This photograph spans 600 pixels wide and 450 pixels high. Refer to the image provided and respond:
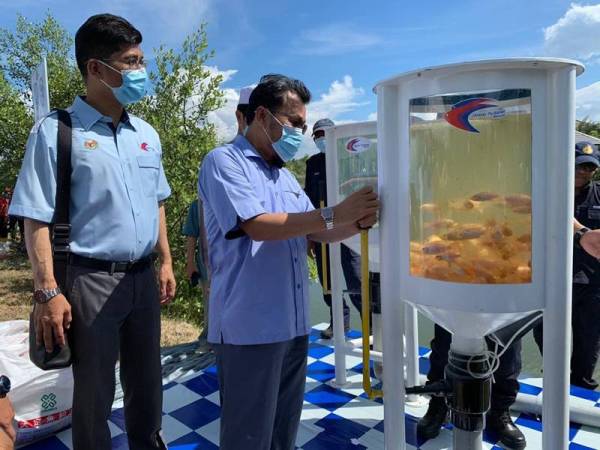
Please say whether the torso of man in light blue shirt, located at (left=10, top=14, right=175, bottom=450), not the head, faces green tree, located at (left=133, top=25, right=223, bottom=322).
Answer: no

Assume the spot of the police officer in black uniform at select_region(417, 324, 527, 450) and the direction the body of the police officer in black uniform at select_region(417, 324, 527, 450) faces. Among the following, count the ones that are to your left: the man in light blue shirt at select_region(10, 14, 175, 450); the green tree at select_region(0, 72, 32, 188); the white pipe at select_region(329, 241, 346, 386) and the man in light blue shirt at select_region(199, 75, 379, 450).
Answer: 0

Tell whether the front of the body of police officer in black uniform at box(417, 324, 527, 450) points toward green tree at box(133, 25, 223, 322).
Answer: no

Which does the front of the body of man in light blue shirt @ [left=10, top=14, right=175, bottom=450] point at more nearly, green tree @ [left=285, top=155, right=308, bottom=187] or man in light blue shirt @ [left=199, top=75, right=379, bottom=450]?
the man in light blue shirt

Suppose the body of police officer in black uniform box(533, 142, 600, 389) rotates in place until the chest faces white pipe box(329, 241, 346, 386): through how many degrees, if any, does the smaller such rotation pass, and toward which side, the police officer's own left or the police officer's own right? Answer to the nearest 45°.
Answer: approximately 45° to the police officer's own right

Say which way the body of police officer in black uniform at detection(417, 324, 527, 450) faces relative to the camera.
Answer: toward the camera

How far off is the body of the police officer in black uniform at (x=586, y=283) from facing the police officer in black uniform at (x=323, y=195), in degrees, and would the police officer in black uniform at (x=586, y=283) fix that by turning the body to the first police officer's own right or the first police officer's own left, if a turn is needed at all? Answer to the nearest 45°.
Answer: approximately 90° to the first police officer's own right

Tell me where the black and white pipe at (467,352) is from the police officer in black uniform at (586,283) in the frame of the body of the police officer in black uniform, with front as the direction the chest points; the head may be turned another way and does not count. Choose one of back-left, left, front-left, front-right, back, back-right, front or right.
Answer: front

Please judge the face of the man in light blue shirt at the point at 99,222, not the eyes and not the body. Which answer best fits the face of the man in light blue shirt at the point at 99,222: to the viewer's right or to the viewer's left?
to the viewer's right

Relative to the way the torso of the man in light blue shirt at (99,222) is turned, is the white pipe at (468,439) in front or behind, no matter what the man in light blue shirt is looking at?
in front

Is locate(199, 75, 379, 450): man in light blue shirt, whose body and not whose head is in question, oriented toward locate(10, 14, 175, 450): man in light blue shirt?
no
